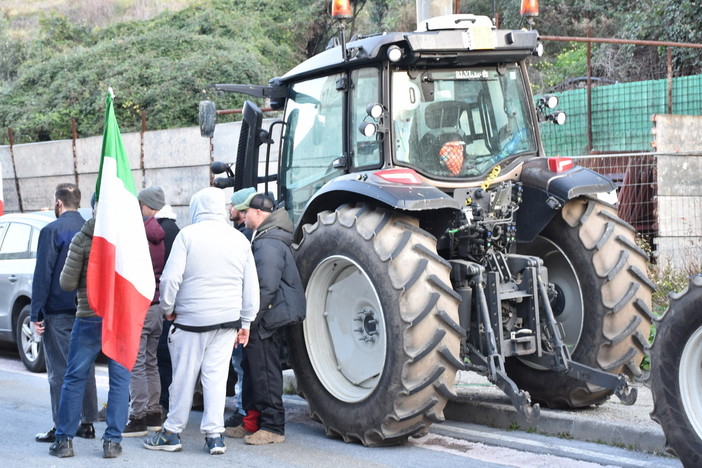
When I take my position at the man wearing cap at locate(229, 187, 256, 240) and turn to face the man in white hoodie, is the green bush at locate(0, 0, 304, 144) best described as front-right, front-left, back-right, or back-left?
back-right

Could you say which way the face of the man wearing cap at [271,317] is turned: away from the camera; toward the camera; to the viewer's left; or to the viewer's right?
to the viewer's left

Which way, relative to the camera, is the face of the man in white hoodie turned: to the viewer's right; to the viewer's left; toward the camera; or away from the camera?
away from the camera

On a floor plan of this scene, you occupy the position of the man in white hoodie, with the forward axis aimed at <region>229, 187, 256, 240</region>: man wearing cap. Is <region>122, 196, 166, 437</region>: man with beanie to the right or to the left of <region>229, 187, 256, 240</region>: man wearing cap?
left

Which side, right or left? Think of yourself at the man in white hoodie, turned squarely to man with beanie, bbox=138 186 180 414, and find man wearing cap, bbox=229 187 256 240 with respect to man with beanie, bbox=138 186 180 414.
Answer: right

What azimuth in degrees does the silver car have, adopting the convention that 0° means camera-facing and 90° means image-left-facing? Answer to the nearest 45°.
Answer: approximately 135°
